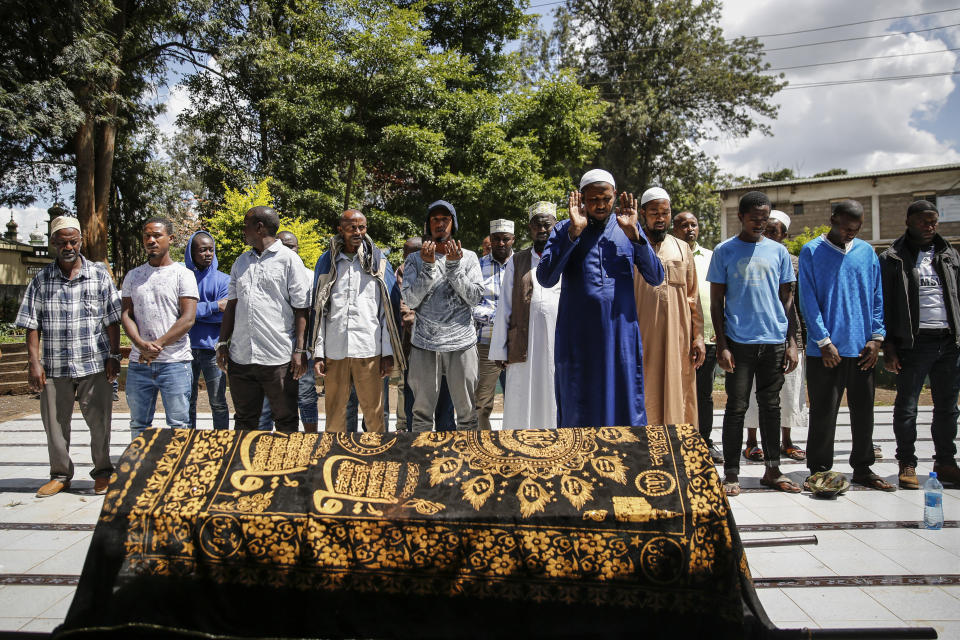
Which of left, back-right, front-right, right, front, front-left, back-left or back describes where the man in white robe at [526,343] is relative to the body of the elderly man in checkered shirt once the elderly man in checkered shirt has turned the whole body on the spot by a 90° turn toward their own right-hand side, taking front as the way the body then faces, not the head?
back-left

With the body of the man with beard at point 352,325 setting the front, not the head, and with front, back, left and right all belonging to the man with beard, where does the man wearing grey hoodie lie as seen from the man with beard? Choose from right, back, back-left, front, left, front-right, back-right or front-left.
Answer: left

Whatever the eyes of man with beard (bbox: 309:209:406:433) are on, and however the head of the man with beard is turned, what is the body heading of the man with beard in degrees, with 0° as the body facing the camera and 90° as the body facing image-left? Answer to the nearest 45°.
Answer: approximately 0°

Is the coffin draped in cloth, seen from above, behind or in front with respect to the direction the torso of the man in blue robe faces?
in front

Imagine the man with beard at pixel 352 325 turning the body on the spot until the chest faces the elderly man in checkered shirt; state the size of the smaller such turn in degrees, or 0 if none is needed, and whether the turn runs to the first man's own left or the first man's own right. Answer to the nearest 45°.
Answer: approximately 90° to the first man's own right

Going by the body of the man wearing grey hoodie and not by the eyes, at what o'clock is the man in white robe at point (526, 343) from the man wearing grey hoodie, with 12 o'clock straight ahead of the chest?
The man in white robe is roughly at 9 o'clock from the man wearing grey hoodie.

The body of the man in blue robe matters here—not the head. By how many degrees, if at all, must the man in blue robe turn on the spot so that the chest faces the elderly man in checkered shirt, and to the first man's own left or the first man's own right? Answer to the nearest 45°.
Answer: approximately 90° to the first man's own right

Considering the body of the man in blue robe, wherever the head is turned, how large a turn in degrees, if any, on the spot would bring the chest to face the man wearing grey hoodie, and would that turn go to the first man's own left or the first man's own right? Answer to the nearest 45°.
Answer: approximately 135° to the first man's own right

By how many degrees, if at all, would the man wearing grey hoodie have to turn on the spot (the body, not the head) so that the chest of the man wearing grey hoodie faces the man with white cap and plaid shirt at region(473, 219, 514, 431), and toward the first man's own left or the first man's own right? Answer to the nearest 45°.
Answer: approximately 135° to the first man's own left
